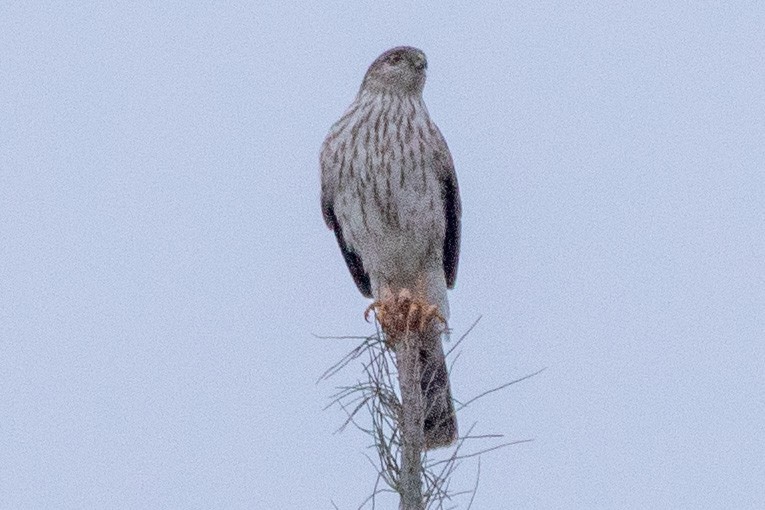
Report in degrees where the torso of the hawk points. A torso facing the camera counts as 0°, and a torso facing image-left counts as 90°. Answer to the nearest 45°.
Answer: approximately 0°
